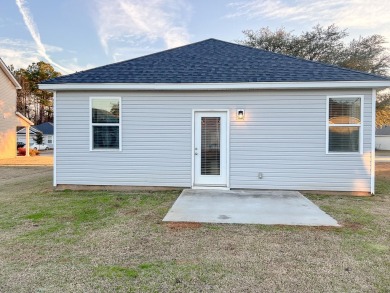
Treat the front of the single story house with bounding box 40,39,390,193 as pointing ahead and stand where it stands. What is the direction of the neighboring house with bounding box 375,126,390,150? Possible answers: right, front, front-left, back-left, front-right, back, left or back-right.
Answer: front-right

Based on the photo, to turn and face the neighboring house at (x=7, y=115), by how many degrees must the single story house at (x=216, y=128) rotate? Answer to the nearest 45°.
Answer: approximately 45° to its left
